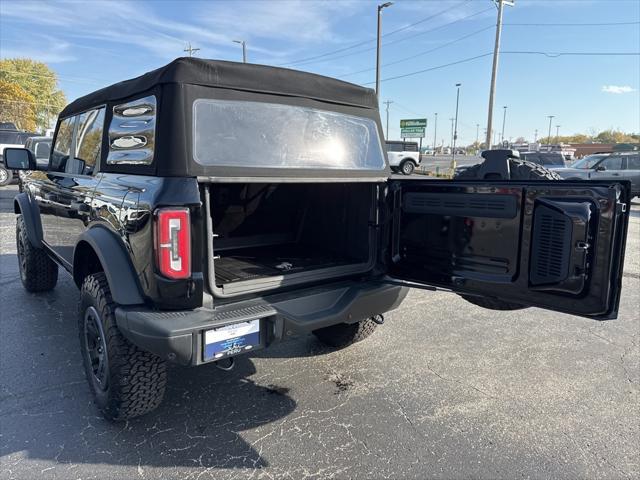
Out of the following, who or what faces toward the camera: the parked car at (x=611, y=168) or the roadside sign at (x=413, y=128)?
the roadside sign

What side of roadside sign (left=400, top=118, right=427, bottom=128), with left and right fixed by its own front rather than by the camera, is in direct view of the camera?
front

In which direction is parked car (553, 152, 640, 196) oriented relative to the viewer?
to the viewer's left

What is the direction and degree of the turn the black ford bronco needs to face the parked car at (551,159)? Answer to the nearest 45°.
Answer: approximately 90° to its right

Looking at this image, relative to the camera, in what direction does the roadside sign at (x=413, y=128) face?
facing the viewer

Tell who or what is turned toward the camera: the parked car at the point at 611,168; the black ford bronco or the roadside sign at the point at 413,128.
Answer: the roadside sign

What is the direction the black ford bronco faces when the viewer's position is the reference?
facing away from the viewer and to the left of the viewer

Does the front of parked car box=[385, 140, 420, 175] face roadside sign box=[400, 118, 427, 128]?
no

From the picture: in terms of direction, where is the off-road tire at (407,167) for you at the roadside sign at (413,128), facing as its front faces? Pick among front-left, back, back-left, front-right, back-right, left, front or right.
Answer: front

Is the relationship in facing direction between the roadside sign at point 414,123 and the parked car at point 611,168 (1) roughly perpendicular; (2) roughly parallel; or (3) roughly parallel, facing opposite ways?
roughly perpendicular

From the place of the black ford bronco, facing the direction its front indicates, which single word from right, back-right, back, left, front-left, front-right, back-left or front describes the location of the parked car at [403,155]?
front-right
